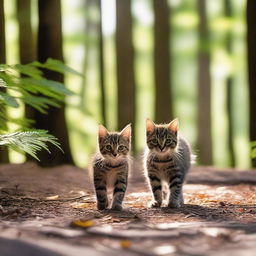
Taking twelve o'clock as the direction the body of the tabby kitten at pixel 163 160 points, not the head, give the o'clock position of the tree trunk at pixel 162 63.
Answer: The tree trunk is roughly at 6 o'clock from the tabby kitten.

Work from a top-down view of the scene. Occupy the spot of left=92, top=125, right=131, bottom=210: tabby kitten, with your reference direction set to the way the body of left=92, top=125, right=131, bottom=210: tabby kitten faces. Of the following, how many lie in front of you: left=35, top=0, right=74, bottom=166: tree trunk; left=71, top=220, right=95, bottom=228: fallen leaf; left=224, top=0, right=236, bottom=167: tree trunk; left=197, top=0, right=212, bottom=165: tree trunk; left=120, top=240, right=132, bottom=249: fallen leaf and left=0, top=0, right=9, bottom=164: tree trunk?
2

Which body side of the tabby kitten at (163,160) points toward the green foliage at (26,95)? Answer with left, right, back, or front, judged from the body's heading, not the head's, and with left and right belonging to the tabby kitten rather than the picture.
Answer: right

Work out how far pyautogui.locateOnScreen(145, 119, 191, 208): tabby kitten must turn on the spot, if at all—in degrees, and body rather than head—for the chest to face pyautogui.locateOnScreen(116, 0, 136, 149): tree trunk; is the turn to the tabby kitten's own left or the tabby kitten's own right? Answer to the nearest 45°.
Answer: approximately 180°

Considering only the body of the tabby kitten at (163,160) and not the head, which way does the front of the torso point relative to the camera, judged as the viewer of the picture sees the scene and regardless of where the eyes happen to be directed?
toward the camera

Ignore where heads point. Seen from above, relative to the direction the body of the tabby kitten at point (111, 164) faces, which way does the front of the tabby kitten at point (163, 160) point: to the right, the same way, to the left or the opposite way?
the same way

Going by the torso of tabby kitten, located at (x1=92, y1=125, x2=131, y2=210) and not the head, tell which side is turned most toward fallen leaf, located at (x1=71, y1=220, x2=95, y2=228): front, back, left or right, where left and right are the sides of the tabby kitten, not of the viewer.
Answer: front

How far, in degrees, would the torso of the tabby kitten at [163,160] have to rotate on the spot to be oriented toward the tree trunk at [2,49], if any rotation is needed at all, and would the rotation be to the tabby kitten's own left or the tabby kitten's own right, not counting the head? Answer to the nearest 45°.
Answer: approximately 135° to the tabby kitten's own right

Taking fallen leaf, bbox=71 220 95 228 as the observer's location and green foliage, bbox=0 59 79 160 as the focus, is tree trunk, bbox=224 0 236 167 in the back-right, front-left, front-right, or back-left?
front-right

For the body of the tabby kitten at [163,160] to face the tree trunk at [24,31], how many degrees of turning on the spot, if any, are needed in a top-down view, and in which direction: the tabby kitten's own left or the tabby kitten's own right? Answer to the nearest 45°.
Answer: approximately 135° to the tabby kitten's own right

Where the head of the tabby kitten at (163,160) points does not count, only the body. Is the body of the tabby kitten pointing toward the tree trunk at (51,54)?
no

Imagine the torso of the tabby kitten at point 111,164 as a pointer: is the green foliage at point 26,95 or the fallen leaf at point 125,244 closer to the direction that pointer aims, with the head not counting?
the fallen leaf

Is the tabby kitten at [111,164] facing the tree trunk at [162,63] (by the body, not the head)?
no

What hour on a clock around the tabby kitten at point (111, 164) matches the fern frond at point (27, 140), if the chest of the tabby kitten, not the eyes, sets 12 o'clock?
The fern frond is roughly at 2 o'clock from the tabby kitten.

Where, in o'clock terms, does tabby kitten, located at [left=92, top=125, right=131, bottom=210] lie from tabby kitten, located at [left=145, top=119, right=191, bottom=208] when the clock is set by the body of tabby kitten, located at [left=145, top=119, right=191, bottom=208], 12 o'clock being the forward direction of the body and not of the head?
tabby kitten, located at [left=92, top=125, right=131, bottom=210] is roughly at 2 o'clock from tabby kitten, located at [left=145, top=119, right=191, bottom=208].
